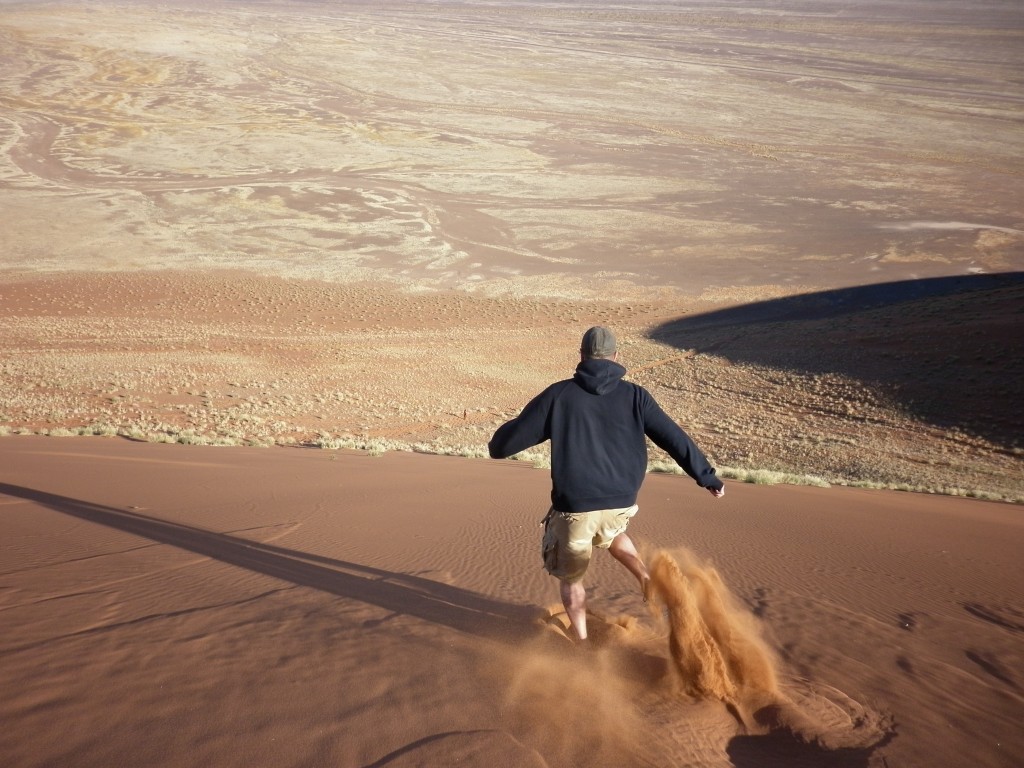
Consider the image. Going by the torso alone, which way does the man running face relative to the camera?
away from the camera

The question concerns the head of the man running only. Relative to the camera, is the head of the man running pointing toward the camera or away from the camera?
away from the camera
